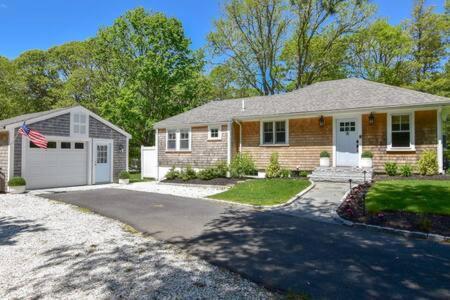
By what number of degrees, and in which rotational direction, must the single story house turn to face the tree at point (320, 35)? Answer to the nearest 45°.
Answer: approximately 180°

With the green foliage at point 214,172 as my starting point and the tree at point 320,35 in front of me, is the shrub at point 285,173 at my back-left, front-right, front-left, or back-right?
front-right

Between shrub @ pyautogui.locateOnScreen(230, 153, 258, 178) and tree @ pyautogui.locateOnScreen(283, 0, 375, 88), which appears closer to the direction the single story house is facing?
the shrub

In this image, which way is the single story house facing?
toward the camera

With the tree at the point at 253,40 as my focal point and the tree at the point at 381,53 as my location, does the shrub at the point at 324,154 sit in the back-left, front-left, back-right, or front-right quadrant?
front-left

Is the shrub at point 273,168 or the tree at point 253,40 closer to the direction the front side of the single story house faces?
the shrub

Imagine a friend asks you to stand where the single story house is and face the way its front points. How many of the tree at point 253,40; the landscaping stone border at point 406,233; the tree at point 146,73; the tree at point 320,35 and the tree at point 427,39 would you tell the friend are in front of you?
1

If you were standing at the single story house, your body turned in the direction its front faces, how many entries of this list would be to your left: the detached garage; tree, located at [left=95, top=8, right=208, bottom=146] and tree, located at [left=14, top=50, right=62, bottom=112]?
0

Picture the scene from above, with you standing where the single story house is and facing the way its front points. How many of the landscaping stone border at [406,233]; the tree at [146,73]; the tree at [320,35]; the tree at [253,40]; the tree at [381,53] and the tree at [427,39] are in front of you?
1

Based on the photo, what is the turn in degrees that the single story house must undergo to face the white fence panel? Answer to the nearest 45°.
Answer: approximately 90° to its right

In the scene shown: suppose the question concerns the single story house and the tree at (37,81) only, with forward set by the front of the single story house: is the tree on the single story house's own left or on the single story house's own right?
on the single story house's own right

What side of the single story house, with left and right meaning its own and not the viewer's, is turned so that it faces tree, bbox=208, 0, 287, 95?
back

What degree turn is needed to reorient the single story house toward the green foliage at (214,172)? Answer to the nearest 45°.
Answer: approximately 90° to its right

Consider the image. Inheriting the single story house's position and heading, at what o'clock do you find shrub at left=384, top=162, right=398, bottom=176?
The shrub is roughly at 10 o'clock from the single story house.
